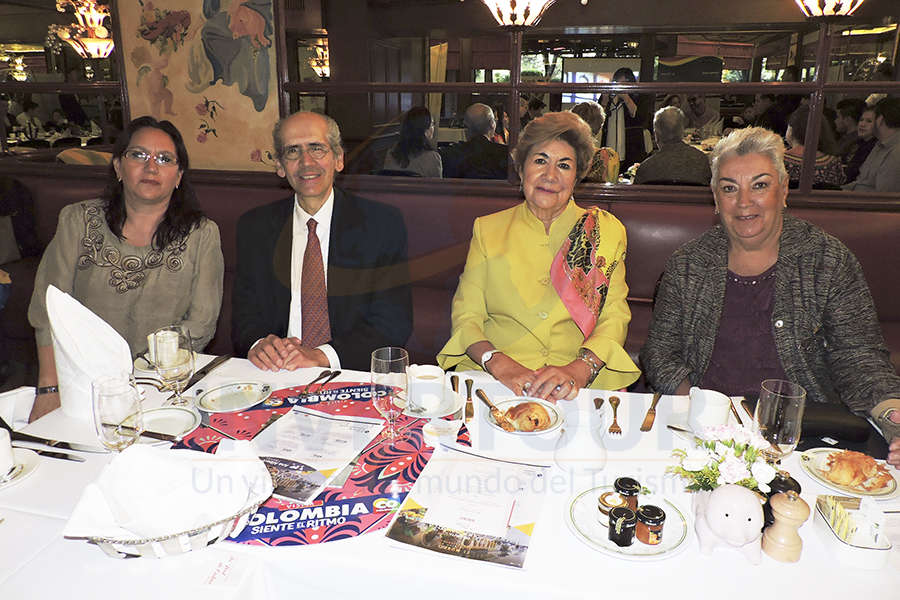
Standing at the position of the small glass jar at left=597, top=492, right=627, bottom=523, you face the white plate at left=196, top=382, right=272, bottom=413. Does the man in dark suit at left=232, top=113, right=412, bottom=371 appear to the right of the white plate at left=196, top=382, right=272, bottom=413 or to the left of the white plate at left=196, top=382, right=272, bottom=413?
right

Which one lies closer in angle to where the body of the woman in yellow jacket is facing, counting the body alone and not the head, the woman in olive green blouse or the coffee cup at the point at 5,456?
the coffee cup

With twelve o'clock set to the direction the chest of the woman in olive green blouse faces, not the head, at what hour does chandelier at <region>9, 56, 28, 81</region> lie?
The chandelier is roughly at 6 o'clock from the woman in olive green blouse.

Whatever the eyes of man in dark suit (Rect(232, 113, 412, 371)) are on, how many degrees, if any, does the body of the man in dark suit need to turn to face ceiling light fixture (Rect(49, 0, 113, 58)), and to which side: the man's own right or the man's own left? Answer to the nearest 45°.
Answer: approximately 135° to the man's own right

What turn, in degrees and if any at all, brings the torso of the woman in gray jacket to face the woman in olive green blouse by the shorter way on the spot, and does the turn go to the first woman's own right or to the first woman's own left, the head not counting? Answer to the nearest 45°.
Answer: approximately 90° to the first woman's own right

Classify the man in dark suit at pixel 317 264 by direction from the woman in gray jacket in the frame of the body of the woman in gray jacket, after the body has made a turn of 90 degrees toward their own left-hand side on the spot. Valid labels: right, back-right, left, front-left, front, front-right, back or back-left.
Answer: back

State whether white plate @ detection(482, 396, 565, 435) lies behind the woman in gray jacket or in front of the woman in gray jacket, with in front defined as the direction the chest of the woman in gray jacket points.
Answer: in front

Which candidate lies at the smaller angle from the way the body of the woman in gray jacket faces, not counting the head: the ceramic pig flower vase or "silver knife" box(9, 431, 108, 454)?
the ceramic pig flower vase

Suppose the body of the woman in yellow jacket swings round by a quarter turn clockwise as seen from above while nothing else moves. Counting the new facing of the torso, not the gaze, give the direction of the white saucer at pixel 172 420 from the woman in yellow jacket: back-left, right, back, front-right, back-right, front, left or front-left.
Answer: front-left

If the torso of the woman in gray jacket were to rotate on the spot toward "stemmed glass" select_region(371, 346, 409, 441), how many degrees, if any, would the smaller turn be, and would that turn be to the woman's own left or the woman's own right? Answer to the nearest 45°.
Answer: approximately 45° to the woman's own right
